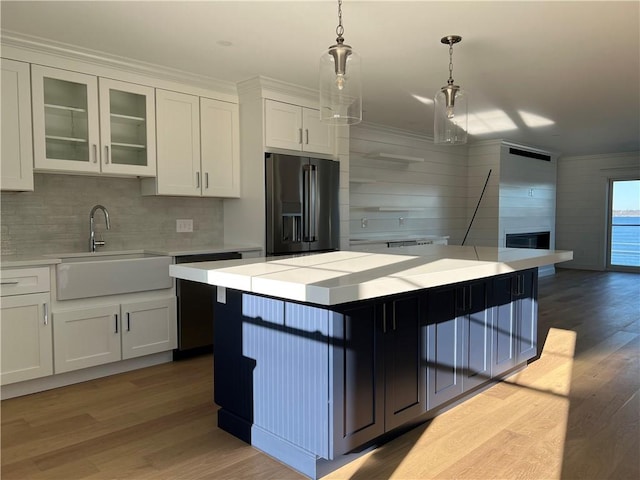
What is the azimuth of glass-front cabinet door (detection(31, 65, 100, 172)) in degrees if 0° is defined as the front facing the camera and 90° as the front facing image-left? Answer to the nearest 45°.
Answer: approximately 315°

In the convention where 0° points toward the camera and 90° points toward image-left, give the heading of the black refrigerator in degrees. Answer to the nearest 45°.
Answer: approximately 315°

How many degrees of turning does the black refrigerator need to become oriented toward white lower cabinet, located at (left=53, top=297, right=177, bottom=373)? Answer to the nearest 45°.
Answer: approximately 90° to its right

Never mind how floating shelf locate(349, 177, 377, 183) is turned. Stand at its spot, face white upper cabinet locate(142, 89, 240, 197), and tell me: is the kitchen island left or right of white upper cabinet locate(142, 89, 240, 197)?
left

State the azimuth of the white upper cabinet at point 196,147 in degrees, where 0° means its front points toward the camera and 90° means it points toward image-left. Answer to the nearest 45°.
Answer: approximately 315°

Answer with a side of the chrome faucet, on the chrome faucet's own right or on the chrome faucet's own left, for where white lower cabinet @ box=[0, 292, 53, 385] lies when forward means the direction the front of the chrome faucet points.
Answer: on the chrome faucet's own right

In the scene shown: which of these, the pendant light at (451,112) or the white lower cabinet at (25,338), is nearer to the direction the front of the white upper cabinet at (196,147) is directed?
the pendant light

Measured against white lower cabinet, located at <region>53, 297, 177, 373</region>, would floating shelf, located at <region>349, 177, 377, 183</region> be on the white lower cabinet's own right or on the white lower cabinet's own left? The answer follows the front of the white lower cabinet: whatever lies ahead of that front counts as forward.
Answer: on the white lower cabinet's own left

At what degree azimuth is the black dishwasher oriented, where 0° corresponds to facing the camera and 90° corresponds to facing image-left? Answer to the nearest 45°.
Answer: approximately 315°

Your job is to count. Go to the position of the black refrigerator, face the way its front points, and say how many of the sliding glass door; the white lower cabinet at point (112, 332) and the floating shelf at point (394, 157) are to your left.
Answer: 2

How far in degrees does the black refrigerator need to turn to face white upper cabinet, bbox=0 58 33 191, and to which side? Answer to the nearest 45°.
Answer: approximately 90° to its right
